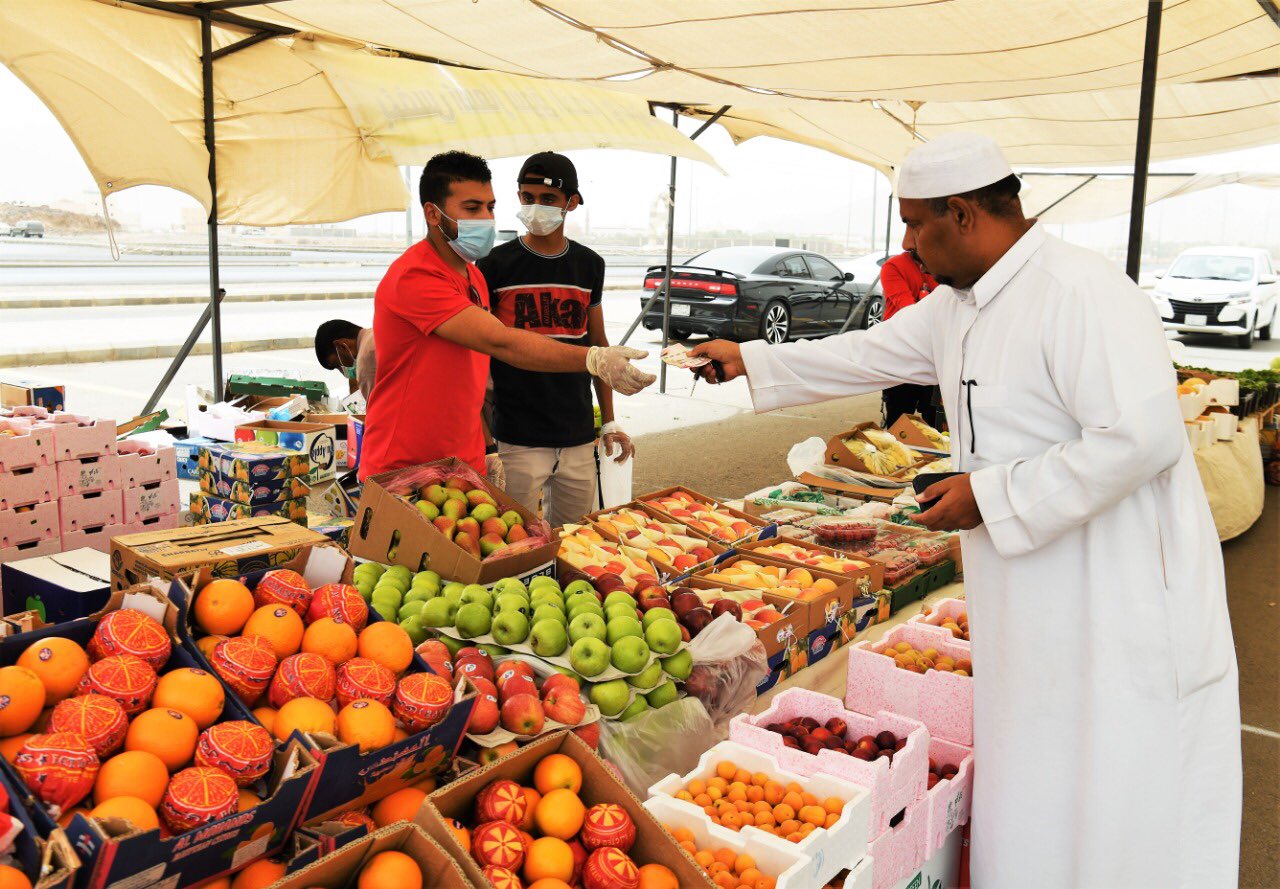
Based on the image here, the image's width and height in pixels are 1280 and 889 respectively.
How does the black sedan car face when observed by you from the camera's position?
facing away from the viewer and to the right of the viewer

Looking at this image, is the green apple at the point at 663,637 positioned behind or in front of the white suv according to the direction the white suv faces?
in front

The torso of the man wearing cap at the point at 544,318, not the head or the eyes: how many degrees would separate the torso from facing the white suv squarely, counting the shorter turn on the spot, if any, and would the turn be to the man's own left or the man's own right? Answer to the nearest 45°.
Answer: approximately 135° to the man's own left

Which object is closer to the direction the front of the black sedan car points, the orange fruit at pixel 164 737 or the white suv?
the white suv

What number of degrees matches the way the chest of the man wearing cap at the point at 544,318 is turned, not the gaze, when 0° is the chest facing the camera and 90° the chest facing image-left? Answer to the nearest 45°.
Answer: approximately 0°

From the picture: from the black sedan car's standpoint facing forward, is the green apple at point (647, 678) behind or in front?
behind

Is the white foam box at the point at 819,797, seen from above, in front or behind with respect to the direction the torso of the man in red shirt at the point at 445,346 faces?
in front

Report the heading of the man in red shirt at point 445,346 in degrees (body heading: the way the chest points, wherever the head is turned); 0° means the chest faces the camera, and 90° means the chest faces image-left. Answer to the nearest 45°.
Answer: approximately 315°

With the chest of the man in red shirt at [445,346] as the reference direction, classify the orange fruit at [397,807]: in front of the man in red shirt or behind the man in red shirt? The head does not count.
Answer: in front

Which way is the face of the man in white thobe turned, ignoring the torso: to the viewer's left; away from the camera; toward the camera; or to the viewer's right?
to the viewer's left

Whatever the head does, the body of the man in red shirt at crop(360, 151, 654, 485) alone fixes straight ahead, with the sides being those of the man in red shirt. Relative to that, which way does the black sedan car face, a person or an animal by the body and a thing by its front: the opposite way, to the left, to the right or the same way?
to the left

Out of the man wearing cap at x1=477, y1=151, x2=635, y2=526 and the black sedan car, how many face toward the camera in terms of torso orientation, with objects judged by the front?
1

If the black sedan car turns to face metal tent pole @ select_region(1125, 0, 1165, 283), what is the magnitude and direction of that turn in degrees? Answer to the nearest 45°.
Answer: approximately 135° to its right
